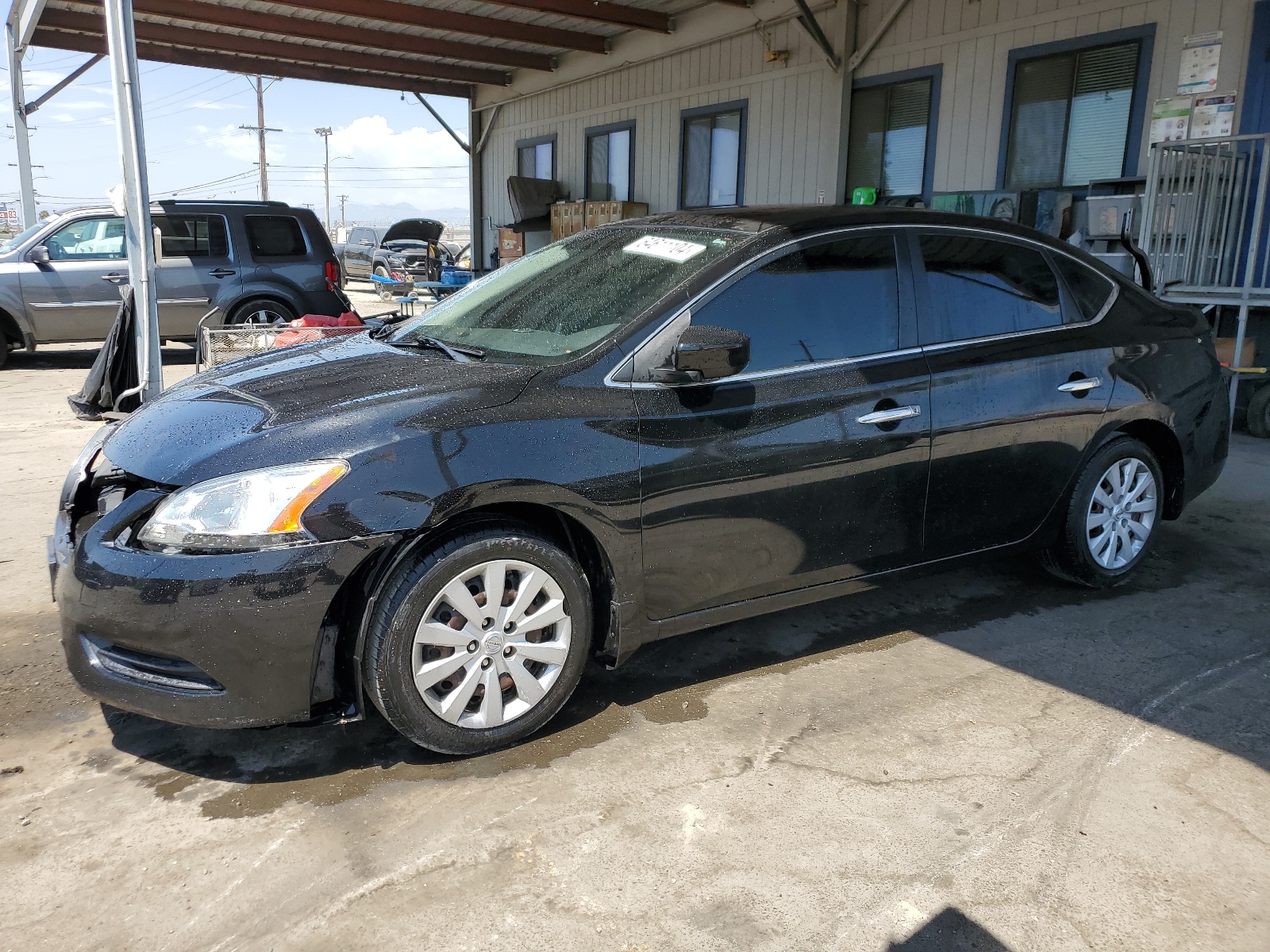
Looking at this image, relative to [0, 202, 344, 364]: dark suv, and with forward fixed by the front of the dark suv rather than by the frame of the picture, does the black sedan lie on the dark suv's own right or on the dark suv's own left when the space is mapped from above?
on the dark suv's own left

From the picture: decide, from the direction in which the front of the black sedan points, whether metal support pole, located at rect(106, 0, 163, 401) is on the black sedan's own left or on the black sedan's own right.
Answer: on the black sedan's own right

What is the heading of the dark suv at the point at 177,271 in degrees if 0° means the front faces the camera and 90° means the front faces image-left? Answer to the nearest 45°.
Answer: approximately 90°

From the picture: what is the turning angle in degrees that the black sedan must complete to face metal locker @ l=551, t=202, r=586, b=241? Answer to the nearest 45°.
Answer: approximately 135° to its right

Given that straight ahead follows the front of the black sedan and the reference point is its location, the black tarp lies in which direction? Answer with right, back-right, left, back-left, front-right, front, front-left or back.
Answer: right

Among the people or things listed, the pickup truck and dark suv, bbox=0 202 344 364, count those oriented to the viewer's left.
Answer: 1

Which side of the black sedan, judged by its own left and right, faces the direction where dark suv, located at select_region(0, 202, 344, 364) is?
right

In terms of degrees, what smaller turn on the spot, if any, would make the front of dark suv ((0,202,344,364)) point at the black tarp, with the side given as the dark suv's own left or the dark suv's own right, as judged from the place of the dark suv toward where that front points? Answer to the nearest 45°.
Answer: approximately 90° to the dark suv's own left

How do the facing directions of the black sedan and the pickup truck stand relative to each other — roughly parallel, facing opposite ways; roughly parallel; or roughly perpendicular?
roughly perpendicular

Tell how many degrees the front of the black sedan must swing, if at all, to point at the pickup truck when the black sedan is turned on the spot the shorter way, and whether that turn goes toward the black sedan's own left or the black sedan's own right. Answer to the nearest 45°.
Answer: approximately 135° to the black sedan's own right

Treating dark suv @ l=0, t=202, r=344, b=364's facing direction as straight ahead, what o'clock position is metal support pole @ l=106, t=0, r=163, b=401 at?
The metal support pole is roughly at 9 o'clock from the dark suv.

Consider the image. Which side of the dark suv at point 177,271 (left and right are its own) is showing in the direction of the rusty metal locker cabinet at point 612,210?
back

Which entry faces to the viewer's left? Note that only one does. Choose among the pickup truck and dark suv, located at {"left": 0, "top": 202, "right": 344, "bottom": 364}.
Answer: the dark suv
